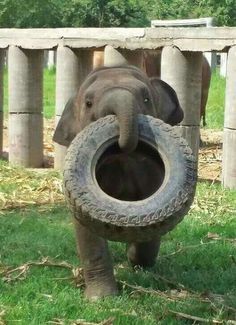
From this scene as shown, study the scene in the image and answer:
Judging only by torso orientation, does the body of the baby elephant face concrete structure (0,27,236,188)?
no

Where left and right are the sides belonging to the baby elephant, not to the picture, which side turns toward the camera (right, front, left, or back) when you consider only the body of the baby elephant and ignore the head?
front
